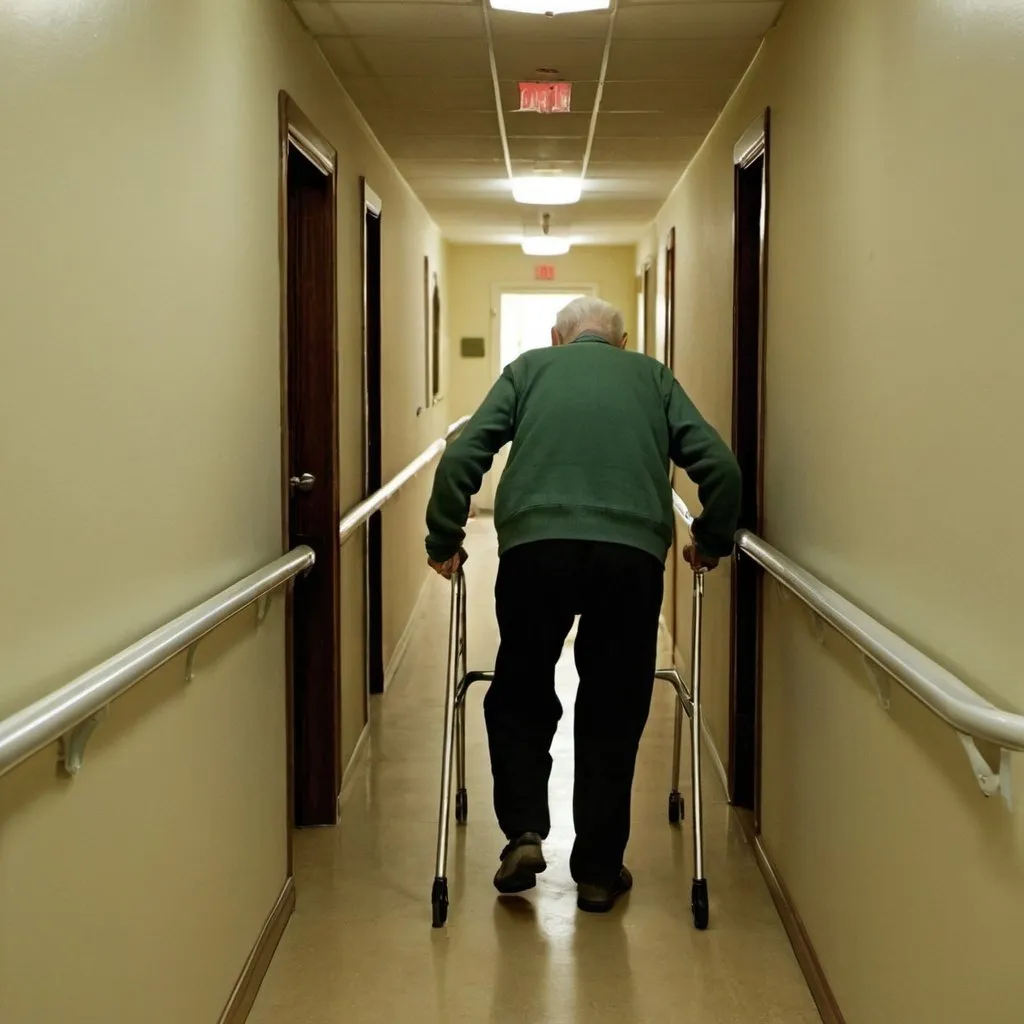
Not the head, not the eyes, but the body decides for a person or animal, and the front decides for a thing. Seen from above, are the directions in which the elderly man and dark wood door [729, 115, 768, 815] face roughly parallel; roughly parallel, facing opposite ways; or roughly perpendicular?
roughly perpendicular

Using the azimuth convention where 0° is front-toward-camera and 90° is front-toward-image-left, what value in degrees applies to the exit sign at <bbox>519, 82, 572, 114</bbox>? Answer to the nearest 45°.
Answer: approximately 0°

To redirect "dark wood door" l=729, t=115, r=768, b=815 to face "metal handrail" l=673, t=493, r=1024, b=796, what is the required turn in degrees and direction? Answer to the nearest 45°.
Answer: approximately 90° to its left

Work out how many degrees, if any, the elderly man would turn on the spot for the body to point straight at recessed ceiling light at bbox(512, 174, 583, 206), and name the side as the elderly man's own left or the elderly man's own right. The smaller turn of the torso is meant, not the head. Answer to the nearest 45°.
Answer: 0° — they already face it

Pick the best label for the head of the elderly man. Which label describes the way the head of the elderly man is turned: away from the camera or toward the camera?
away from the camera

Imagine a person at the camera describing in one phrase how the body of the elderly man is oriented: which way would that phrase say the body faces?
away from the camera

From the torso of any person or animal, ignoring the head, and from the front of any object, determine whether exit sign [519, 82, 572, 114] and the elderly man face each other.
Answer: yes

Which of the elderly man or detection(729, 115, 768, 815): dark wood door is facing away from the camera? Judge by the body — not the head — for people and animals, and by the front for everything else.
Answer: the elderly man

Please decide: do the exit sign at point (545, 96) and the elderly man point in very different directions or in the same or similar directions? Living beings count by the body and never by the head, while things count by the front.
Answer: very different directions

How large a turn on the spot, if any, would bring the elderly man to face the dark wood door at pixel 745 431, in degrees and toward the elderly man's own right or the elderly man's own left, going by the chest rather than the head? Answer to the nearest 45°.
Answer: approximately 45° to the elderly man's own right

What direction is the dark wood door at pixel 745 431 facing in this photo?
to the viewer's left
